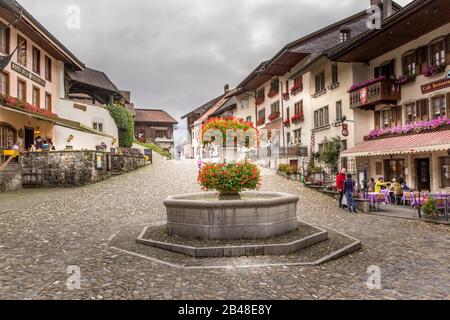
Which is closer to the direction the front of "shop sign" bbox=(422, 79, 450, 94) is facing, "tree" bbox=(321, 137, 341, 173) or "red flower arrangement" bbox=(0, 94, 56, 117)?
the red flower arrangement

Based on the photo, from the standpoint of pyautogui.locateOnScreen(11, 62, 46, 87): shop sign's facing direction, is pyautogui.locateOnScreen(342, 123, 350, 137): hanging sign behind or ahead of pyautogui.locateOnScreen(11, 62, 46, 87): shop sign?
ahead

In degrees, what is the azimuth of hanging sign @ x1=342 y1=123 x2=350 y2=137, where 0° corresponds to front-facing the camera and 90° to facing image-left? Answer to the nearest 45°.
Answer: approximately 0°

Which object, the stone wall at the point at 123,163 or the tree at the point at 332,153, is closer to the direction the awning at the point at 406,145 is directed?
the stone wall

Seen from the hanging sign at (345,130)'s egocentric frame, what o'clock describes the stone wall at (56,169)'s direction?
The stone wall is roughly at 2 o'clock from the hanging sign.

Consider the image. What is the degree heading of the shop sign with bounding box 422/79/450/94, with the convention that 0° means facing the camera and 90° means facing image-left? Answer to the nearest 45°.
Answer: approximately 45°

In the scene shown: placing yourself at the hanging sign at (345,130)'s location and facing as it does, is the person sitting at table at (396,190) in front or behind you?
in front

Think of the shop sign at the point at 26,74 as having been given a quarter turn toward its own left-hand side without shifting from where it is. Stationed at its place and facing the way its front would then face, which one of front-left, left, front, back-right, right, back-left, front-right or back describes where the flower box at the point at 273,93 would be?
front-right

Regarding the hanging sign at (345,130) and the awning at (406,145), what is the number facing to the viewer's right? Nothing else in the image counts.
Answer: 0

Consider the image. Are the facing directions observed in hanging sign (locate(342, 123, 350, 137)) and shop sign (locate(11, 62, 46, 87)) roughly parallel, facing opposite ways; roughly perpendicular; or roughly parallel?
roughly perpendicular

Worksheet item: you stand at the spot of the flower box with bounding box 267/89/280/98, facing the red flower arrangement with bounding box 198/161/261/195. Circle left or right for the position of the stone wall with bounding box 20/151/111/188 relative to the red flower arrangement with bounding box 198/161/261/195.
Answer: right

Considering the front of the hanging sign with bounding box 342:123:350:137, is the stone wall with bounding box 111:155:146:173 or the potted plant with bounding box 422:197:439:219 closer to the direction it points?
the potted plant
